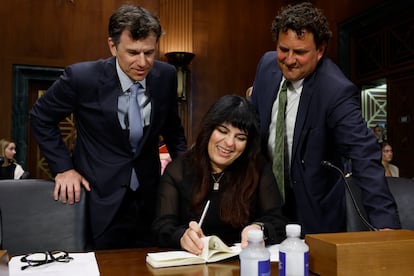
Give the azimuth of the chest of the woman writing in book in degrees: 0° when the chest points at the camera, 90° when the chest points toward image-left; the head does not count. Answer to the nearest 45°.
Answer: approximately 0°

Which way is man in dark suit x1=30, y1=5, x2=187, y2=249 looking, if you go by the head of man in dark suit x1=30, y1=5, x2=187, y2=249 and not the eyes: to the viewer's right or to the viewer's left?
to the viewer's right

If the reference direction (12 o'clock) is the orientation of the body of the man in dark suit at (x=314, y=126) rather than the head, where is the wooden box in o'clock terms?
The wooden box is roughly at 10 o'clock from the man in dark suit.

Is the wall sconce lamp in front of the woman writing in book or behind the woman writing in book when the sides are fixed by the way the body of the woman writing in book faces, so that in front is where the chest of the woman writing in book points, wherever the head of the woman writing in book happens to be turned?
behind

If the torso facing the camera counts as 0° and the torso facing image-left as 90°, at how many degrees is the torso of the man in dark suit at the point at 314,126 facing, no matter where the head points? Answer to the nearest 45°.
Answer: approximately 45°
